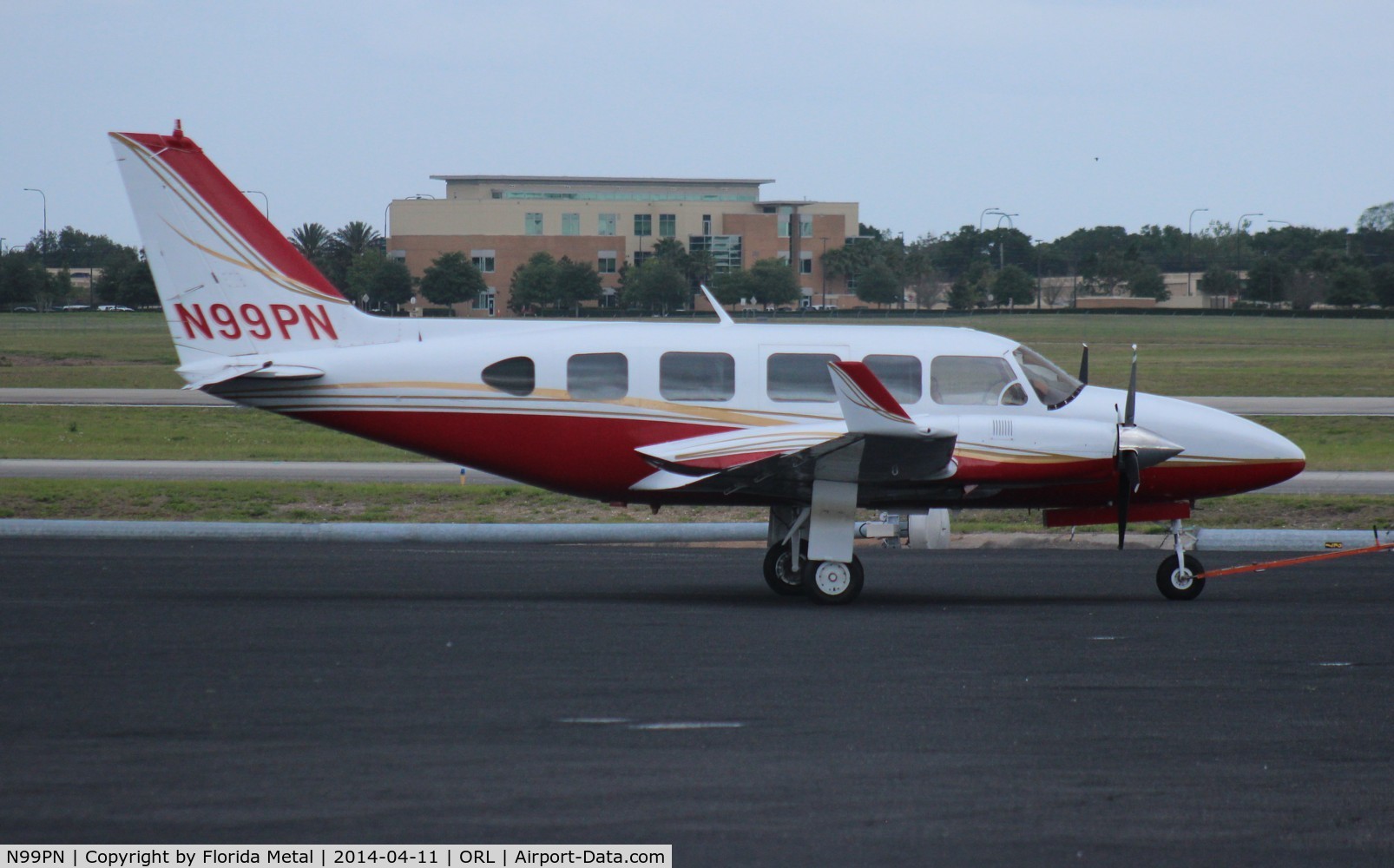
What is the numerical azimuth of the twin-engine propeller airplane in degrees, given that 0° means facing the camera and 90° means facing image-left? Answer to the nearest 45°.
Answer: approximately 270°
